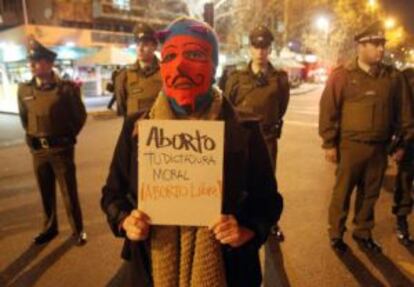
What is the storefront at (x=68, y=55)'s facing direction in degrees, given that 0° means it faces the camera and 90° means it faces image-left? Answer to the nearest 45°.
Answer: approximately 315°

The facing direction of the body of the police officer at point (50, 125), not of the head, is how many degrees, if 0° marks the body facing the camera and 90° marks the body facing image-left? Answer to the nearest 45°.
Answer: approximately 0°

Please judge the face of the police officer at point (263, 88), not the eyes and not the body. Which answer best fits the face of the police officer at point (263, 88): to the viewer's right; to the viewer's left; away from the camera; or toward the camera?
toward the camera

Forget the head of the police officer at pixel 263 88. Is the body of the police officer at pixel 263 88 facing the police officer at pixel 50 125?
no

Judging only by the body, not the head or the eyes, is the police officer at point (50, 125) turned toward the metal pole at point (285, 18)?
no

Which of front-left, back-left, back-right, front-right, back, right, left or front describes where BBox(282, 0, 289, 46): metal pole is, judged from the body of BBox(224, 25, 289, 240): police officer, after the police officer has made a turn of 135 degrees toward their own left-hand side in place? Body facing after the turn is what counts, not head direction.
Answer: front-left

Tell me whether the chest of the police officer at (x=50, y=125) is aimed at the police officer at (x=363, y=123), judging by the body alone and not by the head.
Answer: no

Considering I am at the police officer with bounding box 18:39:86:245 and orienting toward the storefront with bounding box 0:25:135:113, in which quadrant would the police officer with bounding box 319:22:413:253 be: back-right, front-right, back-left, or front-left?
back-right

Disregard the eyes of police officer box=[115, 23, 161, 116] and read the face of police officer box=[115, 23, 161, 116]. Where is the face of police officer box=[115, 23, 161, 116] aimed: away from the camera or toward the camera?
toward the camera

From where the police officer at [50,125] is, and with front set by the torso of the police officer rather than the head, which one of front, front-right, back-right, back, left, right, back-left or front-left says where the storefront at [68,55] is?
back

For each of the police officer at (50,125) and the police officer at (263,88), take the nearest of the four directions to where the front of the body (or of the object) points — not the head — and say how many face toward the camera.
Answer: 2

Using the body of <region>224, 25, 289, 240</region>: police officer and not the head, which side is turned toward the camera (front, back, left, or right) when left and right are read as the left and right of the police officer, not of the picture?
front

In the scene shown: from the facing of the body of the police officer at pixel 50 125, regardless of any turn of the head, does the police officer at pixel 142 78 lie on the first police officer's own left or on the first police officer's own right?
on the first police officer's own left
